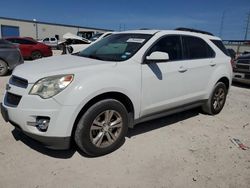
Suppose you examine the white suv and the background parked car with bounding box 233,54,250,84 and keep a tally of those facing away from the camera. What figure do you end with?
0

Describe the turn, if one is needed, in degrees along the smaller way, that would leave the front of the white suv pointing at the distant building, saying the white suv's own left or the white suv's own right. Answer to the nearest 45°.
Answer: approximately 135° to the white suv's own right

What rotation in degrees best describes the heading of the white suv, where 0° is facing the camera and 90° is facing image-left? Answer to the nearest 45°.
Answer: approximately 45°

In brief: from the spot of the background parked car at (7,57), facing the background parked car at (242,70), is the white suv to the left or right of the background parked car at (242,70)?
right

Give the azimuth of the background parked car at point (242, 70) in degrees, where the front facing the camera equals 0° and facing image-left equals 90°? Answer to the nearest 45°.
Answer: approximately 45°

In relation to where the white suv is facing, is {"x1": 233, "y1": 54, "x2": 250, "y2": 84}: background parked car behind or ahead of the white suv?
behind
